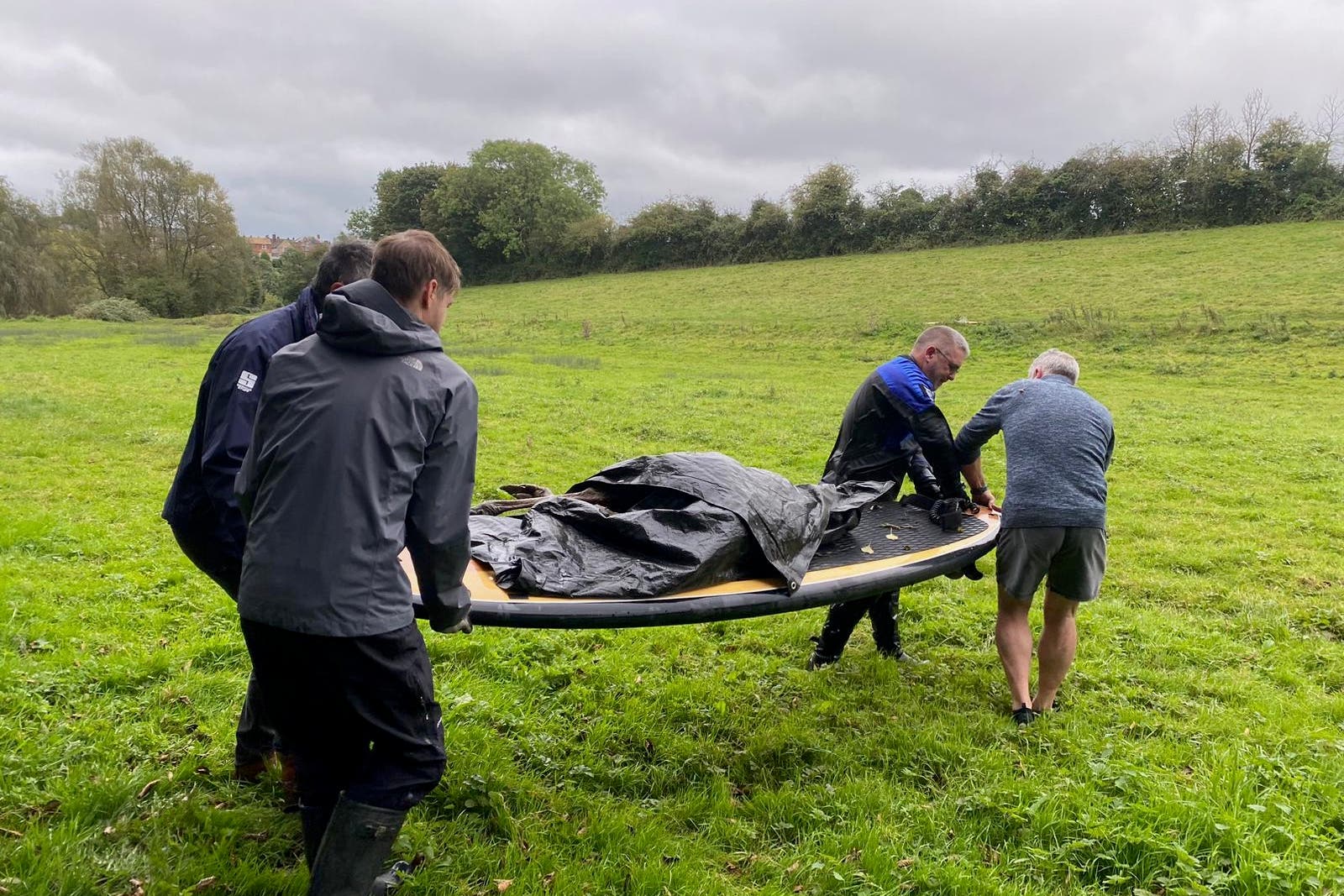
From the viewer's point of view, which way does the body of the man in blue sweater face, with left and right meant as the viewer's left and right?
facing away from the viewer

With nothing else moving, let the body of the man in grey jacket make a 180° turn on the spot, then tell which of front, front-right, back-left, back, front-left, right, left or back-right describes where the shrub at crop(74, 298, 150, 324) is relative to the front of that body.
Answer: back-right

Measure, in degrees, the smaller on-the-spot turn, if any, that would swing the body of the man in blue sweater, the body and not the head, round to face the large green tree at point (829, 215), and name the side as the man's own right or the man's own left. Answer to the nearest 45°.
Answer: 0° — they already face it

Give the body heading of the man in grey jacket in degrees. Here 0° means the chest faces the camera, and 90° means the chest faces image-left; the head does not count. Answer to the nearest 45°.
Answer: approximately 225°

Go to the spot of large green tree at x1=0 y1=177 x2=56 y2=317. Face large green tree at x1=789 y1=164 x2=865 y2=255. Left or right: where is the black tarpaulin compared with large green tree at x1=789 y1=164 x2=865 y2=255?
right

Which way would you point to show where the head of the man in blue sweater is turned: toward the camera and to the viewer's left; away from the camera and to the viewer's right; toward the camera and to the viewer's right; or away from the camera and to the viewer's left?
away from the camera and to the viewer's left
